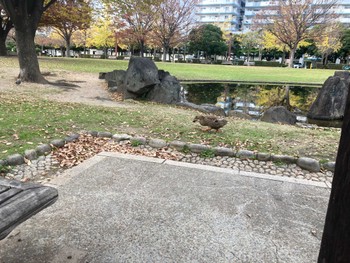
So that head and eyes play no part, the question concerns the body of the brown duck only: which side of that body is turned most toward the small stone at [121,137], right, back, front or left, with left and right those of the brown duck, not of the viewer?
front

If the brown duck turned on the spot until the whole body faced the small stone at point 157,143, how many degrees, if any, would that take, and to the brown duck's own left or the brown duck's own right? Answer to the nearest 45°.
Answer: approximately 45° to the brown duck's own left

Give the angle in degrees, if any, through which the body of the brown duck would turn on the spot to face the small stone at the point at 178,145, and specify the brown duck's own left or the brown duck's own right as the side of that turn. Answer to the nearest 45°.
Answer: approximately 45° to the brown duck's own left

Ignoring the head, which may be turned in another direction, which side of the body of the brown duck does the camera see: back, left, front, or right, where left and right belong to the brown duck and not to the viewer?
left

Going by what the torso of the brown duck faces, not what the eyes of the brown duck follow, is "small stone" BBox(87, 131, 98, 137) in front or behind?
in front

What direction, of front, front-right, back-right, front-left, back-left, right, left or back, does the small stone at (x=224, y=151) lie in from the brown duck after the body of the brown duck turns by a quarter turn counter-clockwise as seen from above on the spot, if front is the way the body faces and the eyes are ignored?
front

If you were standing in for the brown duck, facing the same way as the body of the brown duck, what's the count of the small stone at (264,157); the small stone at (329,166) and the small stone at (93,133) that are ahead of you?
1
